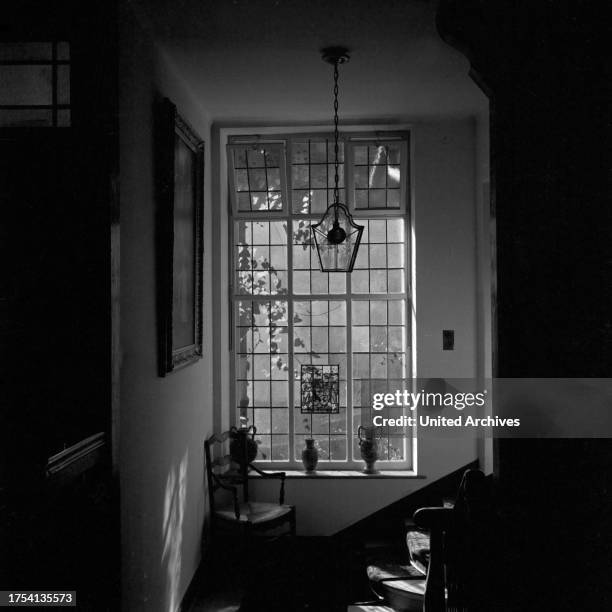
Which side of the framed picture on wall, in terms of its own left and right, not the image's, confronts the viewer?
right

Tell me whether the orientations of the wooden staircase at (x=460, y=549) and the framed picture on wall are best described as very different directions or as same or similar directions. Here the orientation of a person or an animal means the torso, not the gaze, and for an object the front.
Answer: very different directions

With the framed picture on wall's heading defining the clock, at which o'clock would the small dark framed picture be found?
The small dark framed picture is roughly at 11 o'clock from the framed picture on wall.

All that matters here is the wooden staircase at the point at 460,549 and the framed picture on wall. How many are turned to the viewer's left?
1

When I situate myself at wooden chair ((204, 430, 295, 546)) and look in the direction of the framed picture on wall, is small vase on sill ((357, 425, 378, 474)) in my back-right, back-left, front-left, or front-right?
back-left

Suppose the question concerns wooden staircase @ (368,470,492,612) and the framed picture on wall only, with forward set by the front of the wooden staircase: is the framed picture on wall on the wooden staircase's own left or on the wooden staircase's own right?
on the wooden staircase's own right

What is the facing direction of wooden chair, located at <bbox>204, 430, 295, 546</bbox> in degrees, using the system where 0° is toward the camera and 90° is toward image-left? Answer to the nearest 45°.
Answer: approximately 315°
